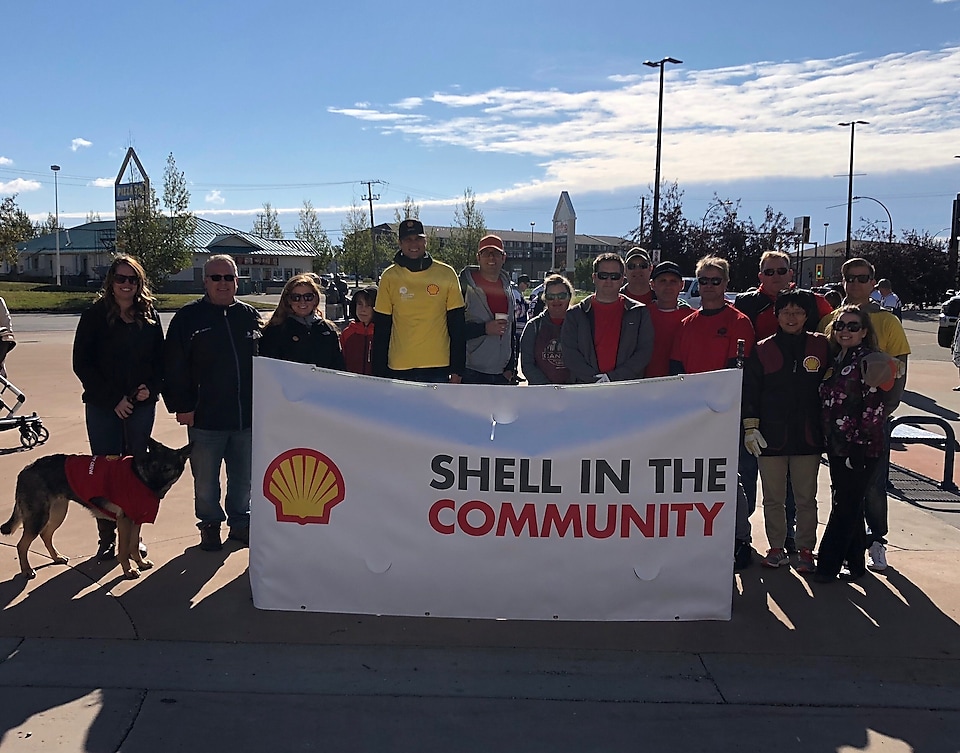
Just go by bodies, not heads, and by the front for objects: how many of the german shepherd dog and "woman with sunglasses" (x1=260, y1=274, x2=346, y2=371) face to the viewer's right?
1

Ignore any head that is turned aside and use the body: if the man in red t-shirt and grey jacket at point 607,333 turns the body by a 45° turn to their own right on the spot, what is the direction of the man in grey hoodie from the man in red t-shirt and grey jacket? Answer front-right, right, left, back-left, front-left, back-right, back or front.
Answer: right

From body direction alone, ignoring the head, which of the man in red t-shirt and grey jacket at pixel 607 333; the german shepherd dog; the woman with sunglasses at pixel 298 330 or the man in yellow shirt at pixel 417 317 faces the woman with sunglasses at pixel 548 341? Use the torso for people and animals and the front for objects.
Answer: the german shepherd dog

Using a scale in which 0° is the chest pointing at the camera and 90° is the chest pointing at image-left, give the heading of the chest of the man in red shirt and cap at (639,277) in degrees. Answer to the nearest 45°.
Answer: approximately 0°

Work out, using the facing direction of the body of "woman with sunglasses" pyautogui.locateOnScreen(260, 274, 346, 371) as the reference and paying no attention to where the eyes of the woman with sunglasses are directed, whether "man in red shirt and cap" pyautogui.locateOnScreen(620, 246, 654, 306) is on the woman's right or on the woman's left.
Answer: on the woman's left

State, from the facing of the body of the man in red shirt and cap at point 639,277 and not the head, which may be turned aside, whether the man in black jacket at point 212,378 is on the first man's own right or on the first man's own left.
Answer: on the first man's own right

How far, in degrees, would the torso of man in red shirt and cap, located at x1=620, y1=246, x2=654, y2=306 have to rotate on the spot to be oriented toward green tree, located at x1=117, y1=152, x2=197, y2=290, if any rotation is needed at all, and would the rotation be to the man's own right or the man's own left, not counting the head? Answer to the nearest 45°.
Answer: approximately 135° to the man's own right

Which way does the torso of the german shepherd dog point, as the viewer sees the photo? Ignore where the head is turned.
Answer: to the viewer's right

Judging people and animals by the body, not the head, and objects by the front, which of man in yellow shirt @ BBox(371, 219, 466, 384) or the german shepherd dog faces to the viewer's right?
the german shepherd dog

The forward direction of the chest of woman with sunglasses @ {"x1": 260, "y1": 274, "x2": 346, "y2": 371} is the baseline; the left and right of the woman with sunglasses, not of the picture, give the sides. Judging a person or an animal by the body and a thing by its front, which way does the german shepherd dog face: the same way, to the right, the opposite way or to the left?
to the left

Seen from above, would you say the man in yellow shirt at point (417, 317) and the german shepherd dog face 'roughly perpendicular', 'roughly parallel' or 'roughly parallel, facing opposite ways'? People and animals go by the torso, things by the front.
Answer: roughly perpendicular

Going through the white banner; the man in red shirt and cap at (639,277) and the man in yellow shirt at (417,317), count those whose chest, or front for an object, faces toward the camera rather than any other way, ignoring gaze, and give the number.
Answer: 3

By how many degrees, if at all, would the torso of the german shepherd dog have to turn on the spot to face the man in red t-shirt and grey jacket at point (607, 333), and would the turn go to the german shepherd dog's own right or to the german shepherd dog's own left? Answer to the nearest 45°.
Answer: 0° — it already faces them
